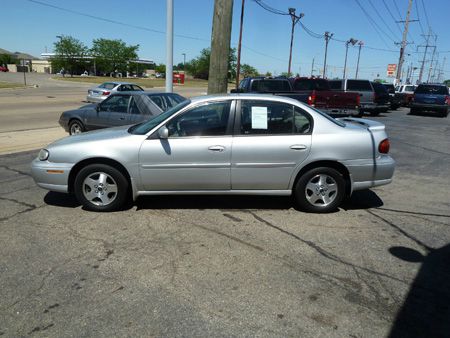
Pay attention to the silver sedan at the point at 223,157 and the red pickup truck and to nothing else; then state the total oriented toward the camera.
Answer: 0

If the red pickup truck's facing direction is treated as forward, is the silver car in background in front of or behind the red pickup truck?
in front

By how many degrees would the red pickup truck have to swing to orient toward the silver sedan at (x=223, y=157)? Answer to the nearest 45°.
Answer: approximately 135° to its left

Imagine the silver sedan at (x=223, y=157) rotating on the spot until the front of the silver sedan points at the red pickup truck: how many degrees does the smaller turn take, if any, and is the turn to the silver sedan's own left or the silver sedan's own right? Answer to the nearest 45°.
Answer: approximately 135° to the silver sedan's own right

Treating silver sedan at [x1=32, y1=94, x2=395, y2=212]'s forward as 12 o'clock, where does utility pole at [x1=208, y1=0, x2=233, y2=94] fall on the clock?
The utility pole is roughly at 3 o'clock from the silver sedan.

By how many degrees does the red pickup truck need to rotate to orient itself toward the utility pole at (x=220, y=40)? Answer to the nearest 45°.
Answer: approximately 90° to its left

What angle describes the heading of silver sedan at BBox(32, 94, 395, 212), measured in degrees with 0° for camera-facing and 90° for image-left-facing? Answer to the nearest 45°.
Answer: approximately 90°

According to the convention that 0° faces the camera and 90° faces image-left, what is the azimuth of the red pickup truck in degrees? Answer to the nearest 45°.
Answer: approximately 135°

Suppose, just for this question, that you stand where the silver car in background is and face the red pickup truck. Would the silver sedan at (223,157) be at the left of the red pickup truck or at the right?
right

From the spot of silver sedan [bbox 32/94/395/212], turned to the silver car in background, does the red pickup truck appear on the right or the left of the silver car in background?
right

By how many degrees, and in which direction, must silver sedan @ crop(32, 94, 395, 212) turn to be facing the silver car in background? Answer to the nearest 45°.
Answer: approximately 90° to its right

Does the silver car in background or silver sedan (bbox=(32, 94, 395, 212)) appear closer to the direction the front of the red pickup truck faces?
the silver car in background
